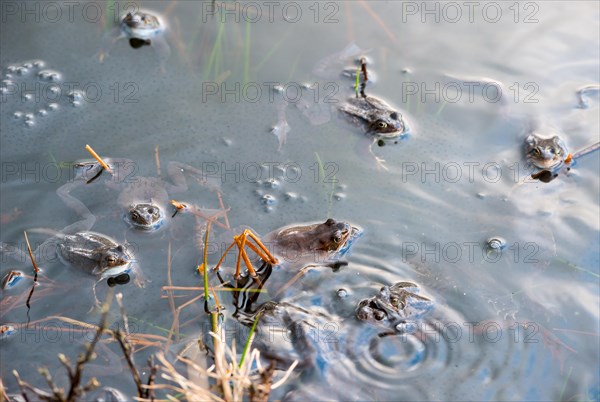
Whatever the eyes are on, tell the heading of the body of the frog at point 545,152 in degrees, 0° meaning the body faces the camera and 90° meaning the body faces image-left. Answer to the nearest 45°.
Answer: approximately 0°

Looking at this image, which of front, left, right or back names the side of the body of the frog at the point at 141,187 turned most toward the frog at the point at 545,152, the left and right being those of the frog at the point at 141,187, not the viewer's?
left

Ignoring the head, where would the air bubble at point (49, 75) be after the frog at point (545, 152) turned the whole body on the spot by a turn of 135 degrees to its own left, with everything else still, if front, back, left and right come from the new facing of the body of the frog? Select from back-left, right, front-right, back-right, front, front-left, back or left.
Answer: back-left

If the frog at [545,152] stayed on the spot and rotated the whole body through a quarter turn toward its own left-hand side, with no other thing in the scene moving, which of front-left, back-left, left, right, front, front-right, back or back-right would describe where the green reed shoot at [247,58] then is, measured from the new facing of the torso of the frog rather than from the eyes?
back

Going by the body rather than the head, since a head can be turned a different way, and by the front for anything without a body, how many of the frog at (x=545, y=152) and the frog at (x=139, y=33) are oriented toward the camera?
2
